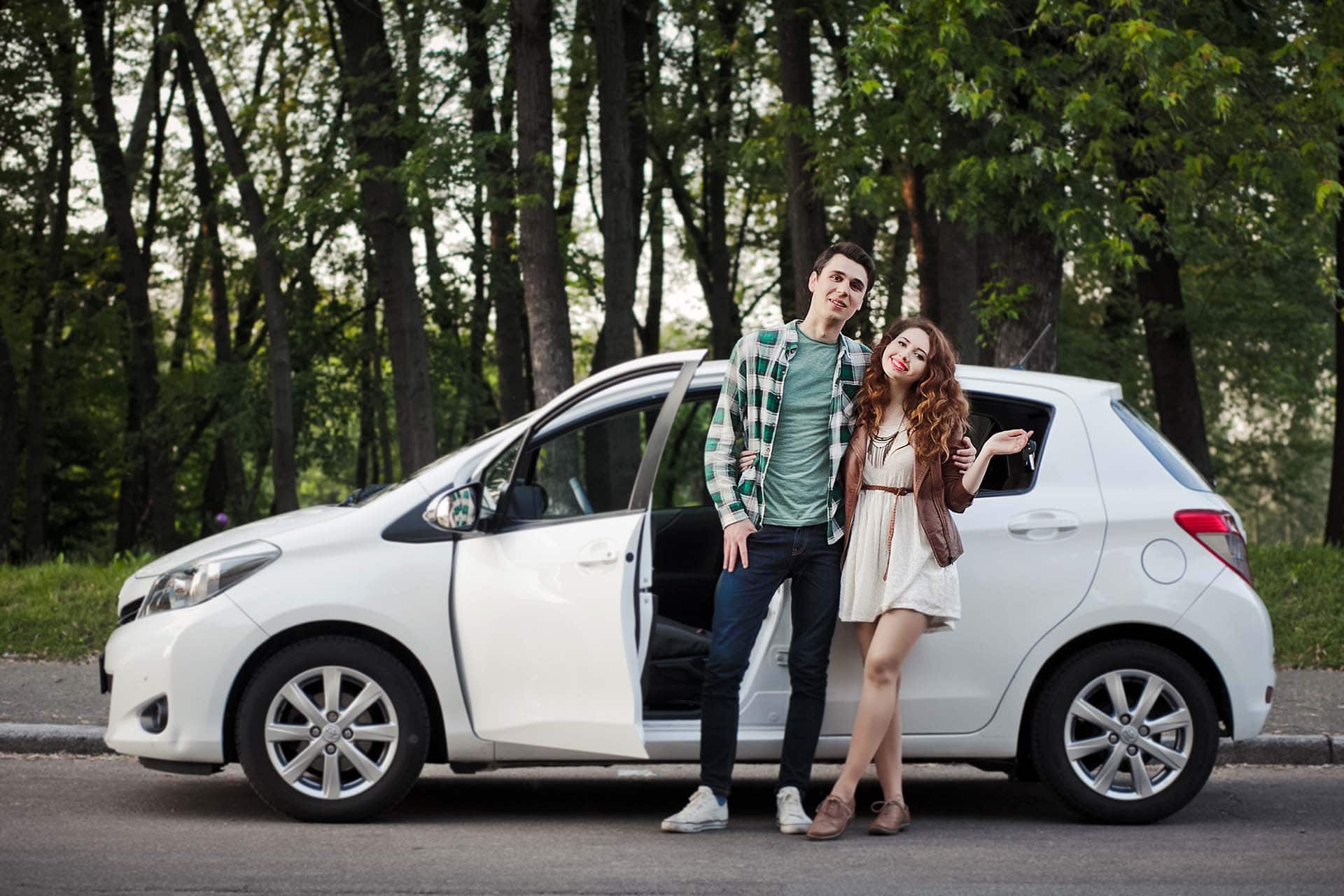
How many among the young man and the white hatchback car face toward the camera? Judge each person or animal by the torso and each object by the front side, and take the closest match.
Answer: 1

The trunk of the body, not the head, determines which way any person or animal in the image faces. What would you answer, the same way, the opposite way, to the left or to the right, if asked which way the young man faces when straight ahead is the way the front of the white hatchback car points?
to the left

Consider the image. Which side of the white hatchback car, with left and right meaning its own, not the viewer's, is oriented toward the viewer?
left

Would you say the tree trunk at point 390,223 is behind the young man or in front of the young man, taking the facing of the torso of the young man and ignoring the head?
behind

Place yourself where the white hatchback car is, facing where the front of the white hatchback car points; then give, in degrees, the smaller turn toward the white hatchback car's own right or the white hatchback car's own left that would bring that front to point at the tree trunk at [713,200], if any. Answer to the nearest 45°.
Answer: approximately 90° to the white hatchback car's own right

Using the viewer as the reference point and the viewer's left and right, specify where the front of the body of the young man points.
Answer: facing the viewer

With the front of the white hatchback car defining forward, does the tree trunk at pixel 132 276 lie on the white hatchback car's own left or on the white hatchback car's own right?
on the white hatchback car's own right

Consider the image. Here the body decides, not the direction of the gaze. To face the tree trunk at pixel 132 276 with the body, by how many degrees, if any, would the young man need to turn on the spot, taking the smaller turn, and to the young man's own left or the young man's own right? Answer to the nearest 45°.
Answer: approximately 135° to the young man's own right

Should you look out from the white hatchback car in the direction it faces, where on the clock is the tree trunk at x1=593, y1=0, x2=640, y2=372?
The tree trunk is roughly at 3 o'clock from the white hatchback car.

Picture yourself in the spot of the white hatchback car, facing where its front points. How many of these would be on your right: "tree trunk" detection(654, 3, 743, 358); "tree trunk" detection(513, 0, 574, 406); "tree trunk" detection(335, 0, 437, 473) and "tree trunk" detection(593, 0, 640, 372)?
4
